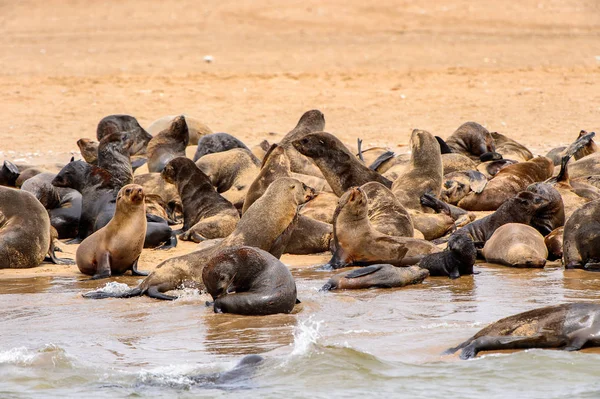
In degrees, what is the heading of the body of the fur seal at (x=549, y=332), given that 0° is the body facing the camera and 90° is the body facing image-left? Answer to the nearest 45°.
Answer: approximately 270°

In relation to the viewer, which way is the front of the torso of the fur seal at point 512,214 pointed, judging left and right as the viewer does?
facing to the right of the viewer

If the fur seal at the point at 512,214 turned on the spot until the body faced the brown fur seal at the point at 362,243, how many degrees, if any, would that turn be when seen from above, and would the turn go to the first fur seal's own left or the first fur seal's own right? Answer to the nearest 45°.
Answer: approximately 135° to the first fur seal's own right

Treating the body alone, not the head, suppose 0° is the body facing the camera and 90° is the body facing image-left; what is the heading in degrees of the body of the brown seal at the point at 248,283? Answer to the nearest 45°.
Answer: approximately 45°

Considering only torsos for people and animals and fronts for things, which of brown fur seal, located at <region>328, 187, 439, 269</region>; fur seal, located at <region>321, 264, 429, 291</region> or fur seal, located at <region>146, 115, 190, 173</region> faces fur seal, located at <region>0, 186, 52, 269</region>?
the brown fur seal

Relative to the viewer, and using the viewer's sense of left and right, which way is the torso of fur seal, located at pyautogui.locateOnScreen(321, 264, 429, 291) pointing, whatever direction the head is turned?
facing to the right of the viewer

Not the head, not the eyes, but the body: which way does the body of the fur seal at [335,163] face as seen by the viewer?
to the viewer's left

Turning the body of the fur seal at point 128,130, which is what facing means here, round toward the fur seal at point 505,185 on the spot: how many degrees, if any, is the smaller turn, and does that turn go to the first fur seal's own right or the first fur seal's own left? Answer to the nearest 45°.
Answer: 0° — it already faces it

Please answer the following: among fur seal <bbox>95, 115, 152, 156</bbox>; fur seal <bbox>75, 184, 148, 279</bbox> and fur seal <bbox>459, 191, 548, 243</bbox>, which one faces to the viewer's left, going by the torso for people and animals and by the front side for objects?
fur seal <bbox>95, 115, 152, 156</bbox>
